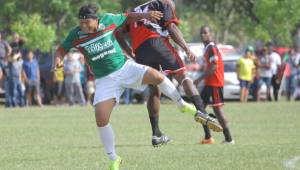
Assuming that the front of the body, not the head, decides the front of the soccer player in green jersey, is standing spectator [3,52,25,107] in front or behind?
behind

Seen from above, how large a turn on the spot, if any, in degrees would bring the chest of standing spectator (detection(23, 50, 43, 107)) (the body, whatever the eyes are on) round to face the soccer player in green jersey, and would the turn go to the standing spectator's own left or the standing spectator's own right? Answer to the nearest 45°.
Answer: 0° — they already face them

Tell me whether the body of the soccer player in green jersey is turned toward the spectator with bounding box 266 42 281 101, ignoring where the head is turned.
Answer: no

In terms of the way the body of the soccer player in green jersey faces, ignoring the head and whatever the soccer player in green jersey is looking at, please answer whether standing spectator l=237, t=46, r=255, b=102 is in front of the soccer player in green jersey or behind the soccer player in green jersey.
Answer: behind

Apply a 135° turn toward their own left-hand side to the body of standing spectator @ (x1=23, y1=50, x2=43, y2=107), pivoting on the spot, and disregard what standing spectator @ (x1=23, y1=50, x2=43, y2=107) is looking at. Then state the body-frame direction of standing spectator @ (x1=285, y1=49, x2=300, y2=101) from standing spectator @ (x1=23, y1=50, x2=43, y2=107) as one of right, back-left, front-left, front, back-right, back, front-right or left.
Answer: front-right

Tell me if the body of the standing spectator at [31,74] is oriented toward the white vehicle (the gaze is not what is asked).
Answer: no

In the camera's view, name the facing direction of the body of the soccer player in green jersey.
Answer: toward the camera

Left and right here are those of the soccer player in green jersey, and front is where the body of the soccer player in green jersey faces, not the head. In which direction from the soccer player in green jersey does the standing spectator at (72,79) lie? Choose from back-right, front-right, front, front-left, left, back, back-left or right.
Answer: back

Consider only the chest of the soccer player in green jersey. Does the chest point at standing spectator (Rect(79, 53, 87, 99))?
no

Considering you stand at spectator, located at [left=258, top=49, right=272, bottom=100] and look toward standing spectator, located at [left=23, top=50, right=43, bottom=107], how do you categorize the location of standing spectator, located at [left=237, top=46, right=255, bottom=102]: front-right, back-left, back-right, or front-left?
front-left

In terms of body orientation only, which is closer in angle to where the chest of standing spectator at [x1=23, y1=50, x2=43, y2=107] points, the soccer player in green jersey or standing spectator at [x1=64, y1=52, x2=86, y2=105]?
the soccer player in green jersey

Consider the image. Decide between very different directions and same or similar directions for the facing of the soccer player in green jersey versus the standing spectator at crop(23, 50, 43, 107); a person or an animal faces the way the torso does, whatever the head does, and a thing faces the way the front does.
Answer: same or similar directions

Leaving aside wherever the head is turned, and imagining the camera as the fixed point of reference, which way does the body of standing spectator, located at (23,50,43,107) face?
toward the camera

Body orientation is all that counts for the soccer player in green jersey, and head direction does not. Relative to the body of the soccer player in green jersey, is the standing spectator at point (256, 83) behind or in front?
behind
